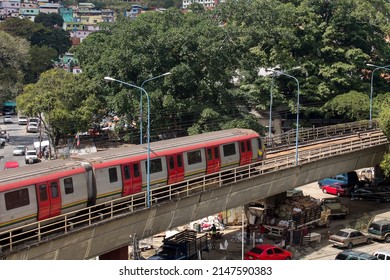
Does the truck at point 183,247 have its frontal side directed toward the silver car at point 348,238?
no

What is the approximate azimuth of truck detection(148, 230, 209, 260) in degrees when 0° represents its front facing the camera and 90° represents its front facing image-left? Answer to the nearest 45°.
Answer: approximately 45°

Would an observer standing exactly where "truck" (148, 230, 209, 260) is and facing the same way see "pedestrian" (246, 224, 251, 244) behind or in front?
behind

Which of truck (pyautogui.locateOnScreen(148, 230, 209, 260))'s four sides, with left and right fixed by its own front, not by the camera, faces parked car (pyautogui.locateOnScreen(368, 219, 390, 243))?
back

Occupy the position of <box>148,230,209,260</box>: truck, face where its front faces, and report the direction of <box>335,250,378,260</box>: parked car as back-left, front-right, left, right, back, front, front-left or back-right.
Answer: back-left

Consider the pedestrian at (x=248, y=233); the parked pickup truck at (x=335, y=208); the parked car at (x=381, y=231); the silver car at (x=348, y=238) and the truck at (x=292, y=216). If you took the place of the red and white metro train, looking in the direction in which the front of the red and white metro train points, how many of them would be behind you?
0

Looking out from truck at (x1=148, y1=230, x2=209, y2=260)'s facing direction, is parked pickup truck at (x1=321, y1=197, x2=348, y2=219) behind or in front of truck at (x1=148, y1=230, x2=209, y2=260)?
behind

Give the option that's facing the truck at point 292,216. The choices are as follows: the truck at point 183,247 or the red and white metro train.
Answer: the red and white metro train

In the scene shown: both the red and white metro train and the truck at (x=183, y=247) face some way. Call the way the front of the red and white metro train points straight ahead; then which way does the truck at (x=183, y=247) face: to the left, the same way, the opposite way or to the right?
the opposite way

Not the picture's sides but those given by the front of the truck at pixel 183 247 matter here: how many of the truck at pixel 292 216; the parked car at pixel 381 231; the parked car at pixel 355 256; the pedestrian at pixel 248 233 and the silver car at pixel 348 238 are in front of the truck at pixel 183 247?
0

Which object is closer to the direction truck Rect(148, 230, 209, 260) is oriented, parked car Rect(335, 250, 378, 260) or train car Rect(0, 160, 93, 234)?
the train car

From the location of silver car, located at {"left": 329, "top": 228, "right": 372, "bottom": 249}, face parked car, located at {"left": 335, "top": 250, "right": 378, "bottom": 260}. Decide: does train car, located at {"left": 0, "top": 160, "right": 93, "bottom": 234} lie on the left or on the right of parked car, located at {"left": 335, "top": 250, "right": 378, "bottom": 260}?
right

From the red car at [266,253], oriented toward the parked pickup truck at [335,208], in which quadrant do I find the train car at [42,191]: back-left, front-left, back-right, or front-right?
back-left

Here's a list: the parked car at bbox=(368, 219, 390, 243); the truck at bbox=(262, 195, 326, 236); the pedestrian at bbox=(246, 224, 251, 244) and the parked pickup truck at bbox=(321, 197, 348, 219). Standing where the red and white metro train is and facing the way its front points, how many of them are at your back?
0

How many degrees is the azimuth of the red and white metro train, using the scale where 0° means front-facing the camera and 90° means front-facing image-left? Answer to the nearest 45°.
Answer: approximately 225°

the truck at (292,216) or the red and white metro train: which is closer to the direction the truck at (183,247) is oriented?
the red and white metro train

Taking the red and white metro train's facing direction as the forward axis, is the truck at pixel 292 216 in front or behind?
in front

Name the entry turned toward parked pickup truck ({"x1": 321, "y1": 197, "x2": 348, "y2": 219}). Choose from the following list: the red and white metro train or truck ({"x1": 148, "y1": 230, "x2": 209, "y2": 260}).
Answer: the red and white metro train

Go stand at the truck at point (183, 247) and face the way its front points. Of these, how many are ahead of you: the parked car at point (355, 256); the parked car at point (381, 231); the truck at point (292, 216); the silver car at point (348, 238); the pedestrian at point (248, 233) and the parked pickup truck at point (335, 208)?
0
